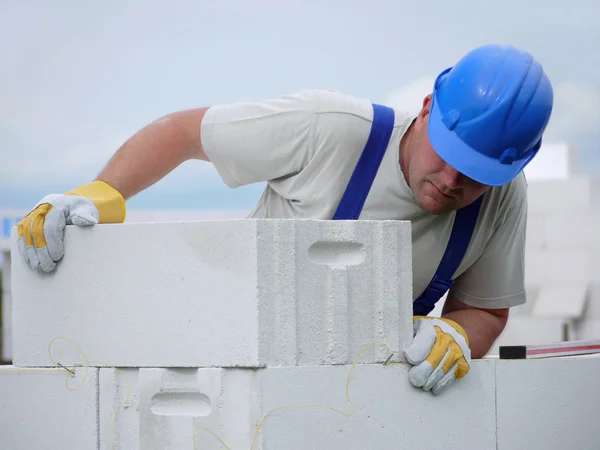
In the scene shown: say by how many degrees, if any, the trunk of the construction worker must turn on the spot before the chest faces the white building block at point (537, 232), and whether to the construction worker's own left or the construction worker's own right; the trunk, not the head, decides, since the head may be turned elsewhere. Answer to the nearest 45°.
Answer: approximately 180°

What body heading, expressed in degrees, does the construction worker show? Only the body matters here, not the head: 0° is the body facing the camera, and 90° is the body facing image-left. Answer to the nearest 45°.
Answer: approximately 0°

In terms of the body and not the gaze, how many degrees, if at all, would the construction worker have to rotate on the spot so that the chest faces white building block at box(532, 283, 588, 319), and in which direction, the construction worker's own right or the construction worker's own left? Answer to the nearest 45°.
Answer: approximately 180°
